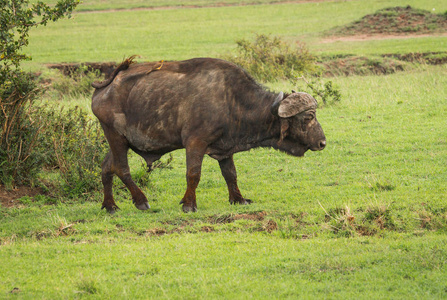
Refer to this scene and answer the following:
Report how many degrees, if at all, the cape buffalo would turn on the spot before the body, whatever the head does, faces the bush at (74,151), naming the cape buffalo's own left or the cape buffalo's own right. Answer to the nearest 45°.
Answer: approximately 135° to the cape buffalo's own left

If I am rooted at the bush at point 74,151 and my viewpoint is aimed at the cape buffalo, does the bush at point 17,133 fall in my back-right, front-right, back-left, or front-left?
back-right

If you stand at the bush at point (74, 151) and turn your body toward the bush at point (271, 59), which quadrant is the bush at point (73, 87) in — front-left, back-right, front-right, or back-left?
front-left

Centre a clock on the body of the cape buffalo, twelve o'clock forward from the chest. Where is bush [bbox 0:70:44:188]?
The bush is roughly at 7 o'clock from the cape buffalo.

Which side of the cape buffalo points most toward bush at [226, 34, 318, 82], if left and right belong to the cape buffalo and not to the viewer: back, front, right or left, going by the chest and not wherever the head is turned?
left

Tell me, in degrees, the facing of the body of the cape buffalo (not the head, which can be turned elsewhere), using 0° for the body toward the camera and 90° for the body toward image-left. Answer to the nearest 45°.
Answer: approximately 270°

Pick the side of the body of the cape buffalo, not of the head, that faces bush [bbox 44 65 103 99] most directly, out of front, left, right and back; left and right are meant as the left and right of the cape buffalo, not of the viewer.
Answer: left
